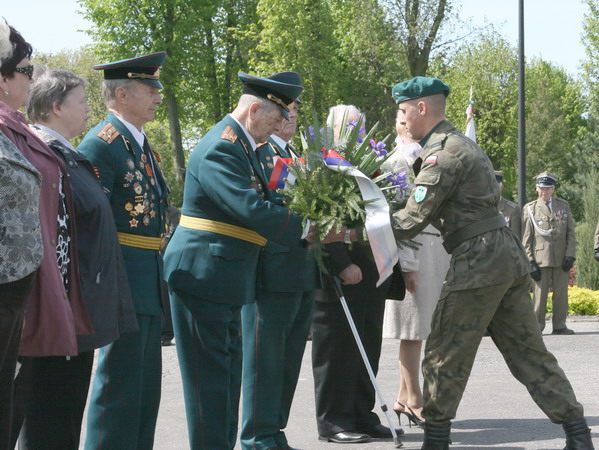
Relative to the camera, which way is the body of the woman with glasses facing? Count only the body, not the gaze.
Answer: to the viewer's right

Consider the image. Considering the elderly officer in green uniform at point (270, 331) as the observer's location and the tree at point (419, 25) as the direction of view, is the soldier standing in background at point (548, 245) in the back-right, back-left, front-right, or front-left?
front-right

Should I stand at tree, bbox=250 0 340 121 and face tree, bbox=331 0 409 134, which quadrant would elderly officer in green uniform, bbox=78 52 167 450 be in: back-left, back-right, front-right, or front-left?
back-right

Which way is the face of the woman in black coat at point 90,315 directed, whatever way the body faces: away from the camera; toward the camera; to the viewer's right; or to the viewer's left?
to the viewer's right

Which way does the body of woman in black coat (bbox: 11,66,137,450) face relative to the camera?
to the viewer's right

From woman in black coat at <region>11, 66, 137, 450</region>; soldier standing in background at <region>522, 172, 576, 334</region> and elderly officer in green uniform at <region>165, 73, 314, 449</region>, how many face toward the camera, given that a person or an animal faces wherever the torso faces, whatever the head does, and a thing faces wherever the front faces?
1

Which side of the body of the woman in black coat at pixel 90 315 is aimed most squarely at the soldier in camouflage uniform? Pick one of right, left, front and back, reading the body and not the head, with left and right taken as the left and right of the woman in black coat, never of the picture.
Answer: front

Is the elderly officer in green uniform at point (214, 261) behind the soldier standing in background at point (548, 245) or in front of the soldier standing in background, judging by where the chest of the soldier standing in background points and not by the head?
in front

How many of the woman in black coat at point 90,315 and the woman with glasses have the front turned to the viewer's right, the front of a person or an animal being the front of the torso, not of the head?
2

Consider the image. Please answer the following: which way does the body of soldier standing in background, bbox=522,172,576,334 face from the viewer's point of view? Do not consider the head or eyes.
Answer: toward the camera

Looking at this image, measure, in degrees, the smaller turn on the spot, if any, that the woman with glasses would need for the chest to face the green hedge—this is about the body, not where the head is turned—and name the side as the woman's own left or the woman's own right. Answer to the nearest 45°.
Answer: approximately 45° to the woman's own left

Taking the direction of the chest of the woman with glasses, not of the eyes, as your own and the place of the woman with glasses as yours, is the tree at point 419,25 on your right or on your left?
on your left

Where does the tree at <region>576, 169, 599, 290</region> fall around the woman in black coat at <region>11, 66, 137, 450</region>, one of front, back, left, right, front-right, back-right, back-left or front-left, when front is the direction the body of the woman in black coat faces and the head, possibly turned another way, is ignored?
front-left

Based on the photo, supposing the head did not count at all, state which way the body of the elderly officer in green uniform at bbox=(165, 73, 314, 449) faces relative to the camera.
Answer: to the viewer's right

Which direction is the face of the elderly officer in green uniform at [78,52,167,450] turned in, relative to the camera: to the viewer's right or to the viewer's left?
to the viewer's right
